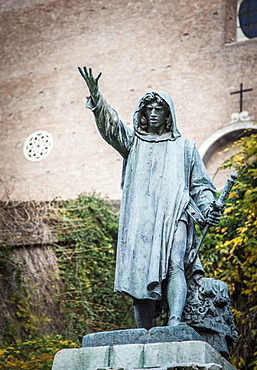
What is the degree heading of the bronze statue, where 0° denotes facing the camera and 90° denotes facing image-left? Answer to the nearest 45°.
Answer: approximately 0°
